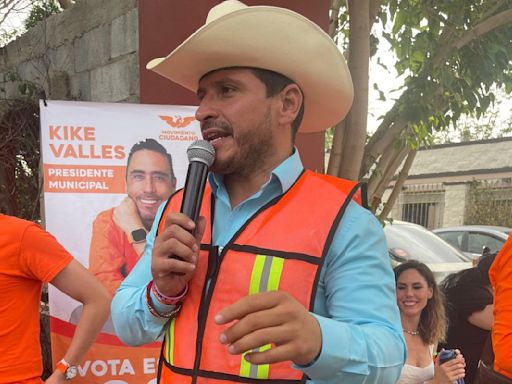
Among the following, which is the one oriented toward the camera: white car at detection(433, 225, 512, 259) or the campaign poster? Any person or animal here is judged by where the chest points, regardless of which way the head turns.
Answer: the campaign poster

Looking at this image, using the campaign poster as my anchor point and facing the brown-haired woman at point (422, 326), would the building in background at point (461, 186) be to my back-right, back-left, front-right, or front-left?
front-left

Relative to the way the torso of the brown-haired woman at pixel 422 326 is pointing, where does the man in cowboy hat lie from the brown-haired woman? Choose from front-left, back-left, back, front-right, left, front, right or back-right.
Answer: front

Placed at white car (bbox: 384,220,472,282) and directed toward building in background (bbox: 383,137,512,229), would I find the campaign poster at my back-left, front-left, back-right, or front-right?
back-left

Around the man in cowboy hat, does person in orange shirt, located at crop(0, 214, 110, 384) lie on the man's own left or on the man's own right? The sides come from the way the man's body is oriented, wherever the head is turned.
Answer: on the man's own right

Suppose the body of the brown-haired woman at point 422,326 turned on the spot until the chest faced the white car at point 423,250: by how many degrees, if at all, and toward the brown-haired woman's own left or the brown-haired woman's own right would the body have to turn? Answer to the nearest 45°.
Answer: approximately 180°

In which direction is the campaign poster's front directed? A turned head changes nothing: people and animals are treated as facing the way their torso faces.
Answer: toward the camera

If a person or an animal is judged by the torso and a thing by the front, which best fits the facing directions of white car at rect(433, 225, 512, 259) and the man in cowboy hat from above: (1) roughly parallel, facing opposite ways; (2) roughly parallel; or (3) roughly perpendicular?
roughly perpendicular

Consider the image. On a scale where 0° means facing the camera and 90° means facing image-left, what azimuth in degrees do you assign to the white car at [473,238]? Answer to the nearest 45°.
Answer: approximately 90°

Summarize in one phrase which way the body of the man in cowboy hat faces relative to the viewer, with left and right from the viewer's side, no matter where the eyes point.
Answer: facing the viewer and to the left of the viewer

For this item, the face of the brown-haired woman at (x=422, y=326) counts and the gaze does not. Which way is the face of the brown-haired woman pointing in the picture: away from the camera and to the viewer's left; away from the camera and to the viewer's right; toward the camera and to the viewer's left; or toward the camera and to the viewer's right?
toward the camera and to the viewer's left
